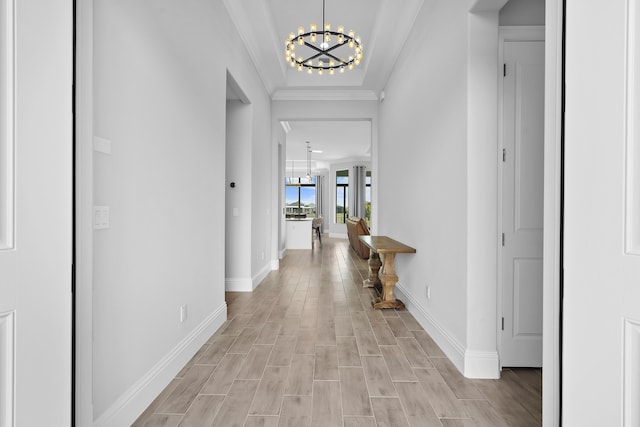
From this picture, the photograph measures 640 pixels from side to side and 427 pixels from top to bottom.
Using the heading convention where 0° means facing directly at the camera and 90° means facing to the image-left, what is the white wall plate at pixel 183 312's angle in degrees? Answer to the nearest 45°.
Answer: approximately 315°

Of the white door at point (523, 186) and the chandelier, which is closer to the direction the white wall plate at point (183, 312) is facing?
the white door

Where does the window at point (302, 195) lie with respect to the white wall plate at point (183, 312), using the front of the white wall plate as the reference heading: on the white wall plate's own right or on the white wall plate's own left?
on the white wall plate's own left

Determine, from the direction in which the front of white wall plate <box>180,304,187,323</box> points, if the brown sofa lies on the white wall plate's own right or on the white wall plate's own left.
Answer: on the white wall plate's own left

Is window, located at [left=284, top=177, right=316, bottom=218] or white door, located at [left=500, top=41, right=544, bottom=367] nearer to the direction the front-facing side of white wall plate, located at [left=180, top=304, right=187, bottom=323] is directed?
the white door

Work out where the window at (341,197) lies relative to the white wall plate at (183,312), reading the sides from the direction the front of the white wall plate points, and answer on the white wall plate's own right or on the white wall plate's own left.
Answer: on the white wall plate's own left

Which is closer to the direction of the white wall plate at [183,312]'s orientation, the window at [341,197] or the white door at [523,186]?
the white door
